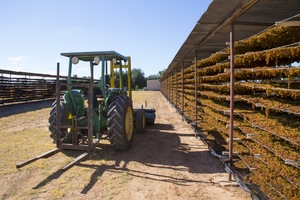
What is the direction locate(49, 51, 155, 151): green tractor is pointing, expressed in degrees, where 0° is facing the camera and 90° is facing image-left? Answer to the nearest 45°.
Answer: approximately 225°

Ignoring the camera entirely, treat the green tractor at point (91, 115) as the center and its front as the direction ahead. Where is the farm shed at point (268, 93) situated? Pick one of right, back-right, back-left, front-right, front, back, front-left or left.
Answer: right

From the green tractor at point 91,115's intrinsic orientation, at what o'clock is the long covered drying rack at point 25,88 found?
The long covered drying rack is roughly at 10 o'clock from the green tractor.
